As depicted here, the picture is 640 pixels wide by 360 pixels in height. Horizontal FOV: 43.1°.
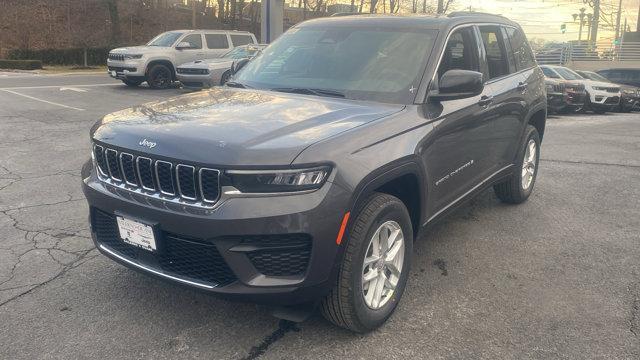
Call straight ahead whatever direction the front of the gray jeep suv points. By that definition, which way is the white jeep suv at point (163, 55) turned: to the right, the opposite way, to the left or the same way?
the same way

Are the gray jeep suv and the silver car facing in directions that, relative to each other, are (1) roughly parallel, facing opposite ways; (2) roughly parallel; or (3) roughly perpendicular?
roughly parallel

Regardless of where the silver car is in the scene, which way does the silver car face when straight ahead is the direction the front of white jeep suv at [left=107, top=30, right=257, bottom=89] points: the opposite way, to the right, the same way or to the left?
the same way

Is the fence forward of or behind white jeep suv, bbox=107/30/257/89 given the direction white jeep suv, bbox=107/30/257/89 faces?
behind

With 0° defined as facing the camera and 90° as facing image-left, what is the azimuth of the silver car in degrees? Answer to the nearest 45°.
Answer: approximately 45°

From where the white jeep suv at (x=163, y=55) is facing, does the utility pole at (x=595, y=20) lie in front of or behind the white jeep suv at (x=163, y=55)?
behind

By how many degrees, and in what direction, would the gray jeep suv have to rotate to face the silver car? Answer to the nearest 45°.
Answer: approximately 135° to its right

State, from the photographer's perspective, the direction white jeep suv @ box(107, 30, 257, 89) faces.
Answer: facing the viewer and to the left of the viewer

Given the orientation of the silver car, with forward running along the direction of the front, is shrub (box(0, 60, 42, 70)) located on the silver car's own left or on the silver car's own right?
on the silver car's own right

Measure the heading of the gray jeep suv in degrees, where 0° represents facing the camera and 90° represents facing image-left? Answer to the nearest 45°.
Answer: approximately 45°

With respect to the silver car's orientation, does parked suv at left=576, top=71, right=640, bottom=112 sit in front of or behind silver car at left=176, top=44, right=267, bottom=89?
behind

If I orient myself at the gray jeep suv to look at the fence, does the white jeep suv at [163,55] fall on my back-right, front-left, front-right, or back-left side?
front-left

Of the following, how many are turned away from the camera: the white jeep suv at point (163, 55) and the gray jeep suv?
0
